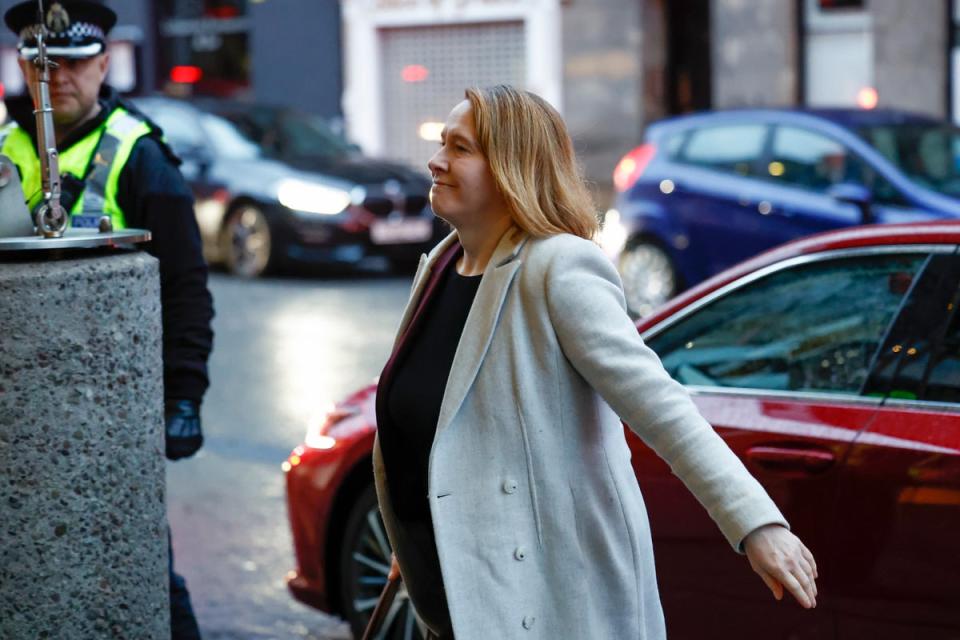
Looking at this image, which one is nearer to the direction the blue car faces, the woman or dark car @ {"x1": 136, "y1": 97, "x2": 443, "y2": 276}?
the woman

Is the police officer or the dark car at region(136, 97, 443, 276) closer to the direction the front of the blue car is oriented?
the police officer

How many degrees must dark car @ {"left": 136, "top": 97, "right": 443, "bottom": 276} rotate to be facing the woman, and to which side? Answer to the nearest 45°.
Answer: approximately 45° to its right

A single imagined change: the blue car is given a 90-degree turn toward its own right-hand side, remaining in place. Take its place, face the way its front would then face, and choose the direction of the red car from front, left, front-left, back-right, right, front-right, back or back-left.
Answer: front-left

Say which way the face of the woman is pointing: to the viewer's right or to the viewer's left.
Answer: to the viewer's left

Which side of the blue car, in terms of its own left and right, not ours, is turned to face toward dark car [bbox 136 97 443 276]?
back

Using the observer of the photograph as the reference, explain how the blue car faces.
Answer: facing the viewer and to the right of the viewer

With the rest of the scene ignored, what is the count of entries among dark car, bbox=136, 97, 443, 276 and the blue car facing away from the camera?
0

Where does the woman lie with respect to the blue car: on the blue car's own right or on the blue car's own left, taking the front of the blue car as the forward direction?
on the blue car's own right

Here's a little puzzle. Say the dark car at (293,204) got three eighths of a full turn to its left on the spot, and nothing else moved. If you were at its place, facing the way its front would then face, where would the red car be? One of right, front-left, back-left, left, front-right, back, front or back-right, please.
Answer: back
